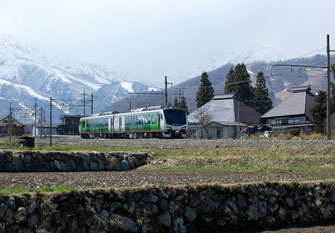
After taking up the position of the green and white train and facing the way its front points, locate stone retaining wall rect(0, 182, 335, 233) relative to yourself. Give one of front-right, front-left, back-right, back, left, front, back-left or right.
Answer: front-right

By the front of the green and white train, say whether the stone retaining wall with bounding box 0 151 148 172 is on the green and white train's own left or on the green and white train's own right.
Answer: on the green and white train's own right

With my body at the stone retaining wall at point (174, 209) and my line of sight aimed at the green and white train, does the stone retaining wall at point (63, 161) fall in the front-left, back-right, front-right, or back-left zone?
front-left

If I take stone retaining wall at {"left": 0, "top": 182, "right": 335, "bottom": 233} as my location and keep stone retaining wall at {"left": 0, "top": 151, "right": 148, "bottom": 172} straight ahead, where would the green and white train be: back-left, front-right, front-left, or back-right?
front-right
